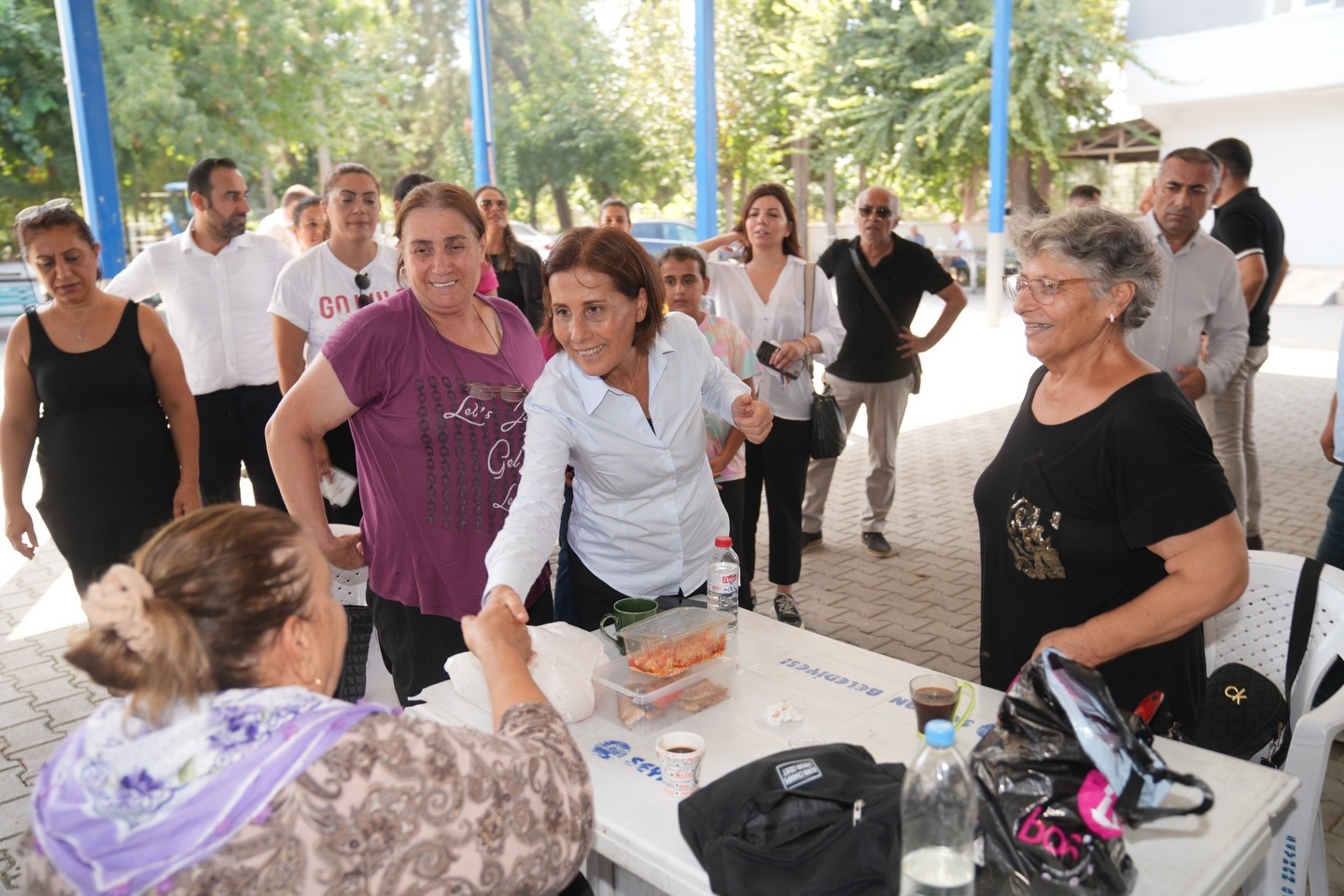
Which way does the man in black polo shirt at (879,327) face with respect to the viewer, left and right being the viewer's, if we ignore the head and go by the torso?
facing the viewer

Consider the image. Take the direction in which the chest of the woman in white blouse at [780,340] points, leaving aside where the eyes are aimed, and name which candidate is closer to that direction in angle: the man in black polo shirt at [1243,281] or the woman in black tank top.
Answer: the woman in black tank top

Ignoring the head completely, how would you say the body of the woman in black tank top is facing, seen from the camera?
toward the camera

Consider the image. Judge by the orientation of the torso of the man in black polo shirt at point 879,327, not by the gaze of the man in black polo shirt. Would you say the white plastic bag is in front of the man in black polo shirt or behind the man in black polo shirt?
in front

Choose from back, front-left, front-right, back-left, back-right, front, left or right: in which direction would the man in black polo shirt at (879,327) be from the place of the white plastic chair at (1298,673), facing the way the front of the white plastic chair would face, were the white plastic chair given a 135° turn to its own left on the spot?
back-left

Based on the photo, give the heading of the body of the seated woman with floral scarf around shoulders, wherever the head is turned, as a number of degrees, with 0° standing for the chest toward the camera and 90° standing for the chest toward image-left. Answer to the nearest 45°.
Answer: approximately 225°

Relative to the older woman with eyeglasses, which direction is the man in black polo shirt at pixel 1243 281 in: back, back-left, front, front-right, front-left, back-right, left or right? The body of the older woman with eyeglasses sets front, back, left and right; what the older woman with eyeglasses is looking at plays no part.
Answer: back-right

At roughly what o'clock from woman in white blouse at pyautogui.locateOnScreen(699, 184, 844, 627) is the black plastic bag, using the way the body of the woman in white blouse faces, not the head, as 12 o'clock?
The black plastic bag is roughly at 12 o'clock from the woman in white blouse.

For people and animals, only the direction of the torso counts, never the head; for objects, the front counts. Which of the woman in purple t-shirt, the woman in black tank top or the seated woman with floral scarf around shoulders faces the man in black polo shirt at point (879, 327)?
the seated woman with floral scarf around shoulders

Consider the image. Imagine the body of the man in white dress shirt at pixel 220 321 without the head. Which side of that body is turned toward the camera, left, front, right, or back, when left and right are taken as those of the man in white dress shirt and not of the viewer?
front

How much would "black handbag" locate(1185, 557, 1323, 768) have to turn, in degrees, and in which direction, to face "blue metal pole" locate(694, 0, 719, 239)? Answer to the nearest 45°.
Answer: approximately 90° to its right

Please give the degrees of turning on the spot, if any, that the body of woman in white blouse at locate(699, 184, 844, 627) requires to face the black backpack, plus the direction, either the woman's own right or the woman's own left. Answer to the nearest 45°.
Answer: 0° — they already face it

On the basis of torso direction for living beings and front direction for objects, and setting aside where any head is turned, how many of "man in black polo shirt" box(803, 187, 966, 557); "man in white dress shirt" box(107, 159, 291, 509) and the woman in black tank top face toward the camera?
3

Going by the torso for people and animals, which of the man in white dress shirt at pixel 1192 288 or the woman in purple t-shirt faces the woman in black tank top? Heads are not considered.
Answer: the man in white dress shirt
